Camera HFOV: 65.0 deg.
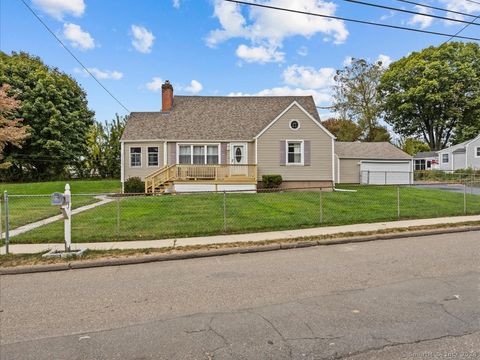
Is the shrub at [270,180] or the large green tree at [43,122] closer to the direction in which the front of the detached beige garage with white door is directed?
the shrub

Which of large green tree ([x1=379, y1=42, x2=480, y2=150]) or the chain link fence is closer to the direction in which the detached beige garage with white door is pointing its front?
the chain link fence

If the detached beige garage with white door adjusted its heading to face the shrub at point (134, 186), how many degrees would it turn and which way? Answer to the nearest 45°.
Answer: approximately 45° to its right

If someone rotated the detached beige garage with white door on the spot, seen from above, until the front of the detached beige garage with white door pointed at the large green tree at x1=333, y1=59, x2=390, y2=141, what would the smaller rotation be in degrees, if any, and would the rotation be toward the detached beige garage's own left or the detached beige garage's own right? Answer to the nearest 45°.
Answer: approximately 180°

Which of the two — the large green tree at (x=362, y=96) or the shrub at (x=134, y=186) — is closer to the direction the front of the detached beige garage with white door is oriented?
the shrub

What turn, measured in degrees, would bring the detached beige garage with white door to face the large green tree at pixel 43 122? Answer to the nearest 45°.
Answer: approximately 90° to its right

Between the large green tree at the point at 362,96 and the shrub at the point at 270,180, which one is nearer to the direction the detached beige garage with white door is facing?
the shrub

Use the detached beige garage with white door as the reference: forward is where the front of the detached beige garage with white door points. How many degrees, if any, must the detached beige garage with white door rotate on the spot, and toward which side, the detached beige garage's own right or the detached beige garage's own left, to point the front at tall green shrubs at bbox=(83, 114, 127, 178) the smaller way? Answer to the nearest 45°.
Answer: approximately 90° to the detached beige garage's own right

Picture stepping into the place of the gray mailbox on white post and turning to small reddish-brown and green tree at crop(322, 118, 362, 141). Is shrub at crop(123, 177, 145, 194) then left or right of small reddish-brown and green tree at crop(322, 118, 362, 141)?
left

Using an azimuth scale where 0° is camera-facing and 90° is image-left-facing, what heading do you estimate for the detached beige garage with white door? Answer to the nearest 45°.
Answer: approximately 0°

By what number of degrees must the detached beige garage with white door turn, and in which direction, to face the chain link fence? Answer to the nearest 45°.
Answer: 0° — it already faces it

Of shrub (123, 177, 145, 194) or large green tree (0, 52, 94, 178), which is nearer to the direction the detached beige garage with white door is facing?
the shrub
